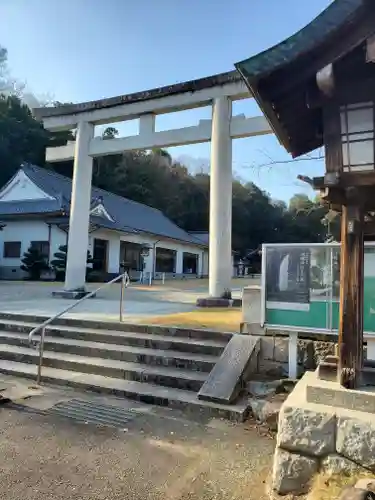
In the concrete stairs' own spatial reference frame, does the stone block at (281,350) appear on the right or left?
on its left

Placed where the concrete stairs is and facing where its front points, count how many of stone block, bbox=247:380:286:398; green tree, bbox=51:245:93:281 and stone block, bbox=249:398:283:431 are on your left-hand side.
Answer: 2

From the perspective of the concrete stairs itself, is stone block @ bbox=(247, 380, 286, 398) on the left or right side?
on its left

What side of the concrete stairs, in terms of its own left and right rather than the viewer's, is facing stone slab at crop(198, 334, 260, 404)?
left

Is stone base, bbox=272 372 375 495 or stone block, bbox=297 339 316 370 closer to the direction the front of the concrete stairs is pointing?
the stone base

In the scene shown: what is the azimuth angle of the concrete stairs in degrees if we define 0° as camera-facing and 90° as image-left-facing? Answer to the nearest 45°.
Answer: approximately 45°

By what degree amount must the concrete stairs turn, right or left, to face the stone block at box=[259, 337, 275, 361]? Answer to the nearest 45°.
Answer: approximately 135° to its left

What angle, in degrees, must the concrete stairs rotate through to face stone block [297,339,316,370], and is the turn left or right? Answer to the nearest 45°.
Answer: approximately 90° to its left

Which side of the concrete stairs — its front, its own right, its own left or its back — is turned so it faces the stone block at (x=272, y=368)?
left

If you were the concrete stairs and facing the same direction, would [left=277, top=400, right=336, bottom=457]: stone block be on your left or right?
on your left

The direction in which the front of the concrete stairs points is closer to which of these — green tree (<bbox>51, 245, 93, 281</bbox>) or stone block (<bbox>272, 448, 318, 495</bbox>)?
the stone block

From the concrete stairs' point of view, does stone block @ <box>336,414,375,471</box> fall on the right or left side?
on its left

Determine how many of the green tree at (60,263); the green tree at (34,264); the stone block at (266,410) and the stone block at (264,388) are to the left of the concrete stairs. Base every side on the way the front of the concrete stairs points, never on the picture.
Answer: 2

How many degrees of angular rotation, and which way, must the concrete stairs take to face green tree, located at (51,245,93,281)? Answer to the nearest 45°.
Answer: approximately 135° to its right

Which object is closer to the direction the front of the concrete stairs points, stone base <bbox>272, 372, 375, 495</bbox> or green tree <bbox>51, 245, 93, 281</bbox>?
the stone base
